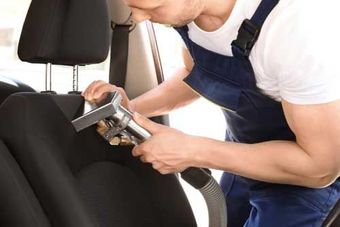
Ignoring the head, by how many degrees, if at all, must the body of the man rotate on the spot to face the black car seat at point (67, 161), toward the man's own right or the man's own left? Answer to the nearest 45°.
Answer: approximately 45° to the man's own right

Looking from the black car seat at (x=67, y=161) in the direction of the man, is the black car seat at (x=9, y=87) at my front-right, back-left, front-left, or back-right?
back-left

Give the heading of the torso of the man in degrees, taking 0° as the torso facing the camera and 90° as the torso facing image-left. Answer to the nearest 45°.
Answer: approximately 45°

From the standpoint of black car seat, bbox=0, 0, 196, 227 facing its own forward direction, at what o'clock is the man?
The man is roughly at 11 o'clock from the black car seat.

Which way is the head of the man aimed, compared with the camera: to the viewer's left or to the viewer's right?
to the viewer's left

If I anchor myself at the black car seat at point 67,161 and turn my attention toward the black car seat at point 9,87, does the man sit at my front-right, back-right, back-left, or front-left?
back-right

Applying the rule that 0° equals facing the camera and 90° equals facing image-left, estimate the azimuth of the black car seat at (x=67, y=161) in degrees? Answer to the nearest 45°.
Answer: approximately 315°

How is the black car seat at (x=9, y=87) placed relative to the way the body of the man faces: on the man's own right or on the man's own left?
on the man's own right

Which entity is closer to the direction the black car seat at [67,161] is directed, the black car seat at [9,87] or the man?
the man
